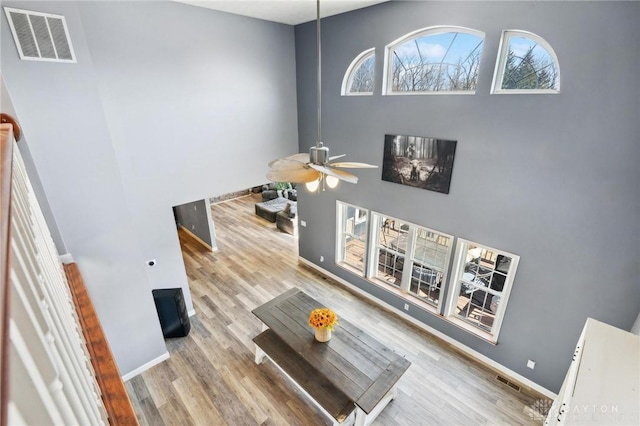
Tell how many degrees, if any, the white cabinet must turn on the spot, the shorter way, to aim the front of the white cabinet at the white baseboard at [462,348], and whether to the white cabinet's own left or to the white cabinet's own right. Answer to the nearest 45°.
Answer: approximately 45° to the white cabinet's own right

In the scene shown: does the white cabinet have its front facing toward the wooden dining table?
yes

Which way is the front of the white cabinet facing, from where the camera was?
facing to the left of the viewer

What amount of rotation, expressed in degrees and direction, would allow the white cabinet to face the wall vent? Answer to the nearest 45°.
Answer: approximately 45° to its left

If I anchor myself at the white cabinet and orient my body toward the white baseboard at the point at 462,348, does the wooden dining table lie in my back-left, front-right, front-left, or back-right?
front-left

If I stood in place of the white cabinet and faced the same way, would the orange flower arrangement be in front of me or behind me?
in front

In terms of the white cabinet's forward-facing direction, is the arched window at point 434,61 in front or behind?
in front

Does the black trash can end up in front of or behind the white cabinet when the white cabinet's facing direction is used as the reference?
in front
